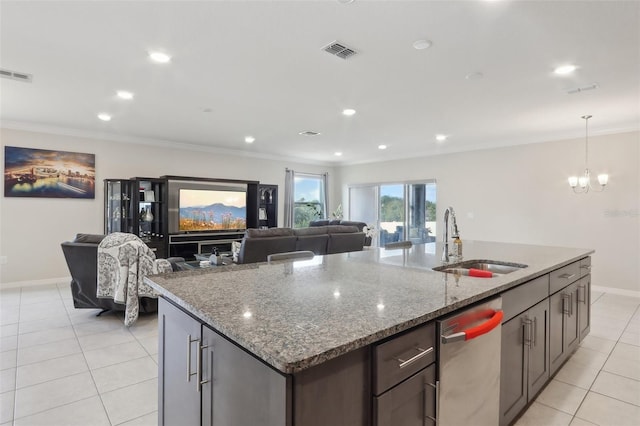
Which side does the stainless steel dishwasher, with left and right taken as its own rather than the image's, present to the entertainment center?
back

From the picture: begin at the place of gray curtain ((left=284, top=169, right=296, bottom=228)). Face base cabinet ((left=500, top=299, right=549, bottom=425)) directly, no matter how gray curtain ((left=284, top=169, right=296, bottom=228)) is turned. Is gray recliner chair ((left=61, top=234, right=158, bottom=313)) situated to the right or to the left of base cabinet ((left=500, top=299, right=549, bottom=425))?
right

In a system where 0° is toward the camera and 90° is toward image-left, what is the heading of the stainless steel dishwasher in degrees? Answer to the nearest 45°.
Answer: approximately 315°

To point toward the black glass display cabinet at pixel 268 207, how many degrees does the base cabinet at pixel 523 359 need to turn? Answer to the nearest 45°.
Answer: approximately 180°

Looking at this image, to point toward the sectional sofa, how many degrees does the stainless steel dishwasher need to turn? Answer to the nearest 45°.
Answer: approximately 180°

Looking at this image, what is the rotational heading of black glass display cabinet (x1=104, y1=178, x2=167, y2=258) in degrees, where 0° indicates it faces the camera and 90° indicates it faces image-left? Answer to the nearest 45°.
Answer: approximately 0°

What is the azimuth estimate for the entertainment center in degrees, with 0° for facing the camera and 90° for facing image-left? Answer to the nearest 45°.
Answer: approximately 315°

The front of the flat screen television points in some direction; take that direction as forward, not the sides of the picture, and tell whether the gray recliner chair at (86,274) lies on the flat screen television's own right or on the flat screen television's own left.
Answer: on the flat screen television's own right

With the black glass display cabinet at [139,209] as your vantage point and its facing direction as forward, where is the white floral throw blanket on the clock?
The white floral throw blanket is roughly at 12 o'clock from the black glass display cabinet.

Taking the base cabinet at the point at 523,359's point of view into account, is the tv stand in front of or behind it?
behind
